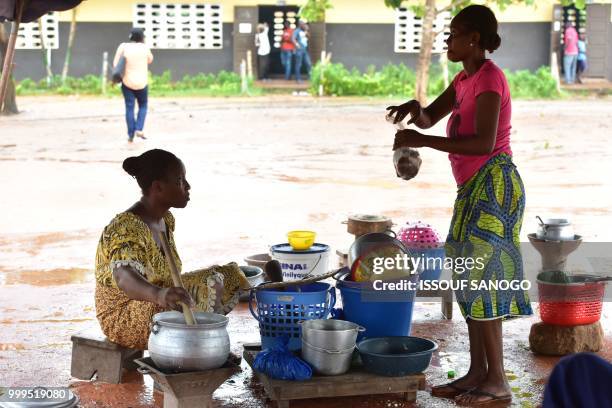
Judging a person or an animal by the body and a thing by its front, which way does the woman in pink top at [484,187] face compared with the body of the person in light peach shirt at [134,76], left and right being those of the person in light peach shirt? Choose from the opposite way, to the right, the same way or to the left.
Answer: to the left

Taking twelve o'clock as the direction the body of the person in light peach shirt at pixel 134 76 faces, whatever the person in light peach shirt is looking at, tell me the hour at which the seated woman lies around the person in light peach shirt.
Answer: The seated woman is roughly at 6 o'clock from the person in light peach shirt.

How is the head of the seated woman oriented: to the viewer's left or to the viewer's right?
to the viewer's right

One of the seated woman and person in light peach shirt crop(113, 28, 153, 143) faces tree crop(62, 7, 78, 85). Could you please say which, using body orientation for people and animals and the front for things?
the person in light peach shirt

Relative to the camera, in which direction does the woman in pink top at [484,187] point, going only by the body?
to the viewer's left

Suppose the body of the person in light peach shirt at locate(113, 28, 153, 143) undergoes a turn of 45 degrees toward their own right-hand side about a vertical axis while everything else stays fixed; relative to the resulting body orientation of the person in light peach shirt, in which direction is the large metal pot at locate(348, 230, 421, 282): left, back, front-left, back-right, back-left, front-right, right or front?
back-right

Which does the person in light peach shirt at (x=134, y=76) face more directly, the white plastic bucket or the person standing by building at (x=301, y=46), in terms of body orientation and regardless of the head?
the person standing by building

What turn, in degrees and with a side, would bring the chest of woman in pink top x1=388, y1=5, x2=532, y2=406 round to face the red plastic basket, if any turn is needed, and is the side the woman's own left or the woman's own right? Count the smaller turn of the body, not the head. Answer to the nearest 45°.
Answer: approximately 135° to the woman's own right

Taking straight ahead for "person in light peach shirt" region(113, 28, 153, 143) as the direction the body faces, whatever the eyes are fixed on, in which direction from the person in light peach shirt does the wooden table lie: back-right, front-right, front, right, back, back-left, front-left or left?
back

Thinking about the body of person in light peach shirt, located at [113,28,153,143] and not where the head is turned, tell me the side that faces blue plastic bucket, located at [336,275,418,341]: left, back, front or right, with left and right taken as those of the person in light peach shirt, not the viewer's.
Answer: back

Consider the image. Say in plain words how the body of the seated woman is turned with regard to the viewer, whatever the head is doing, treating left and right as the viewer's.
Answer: facing to the right of the viewer

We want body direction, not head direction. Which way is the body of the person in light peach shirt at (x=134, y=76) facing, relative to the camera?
away from the camera

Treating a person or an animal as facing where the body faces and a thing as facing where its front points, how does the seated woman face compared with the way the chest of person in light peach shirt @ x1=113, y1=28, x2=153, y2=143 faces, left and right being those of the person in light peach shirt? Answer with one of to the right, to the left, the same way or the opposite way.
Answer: to the right
